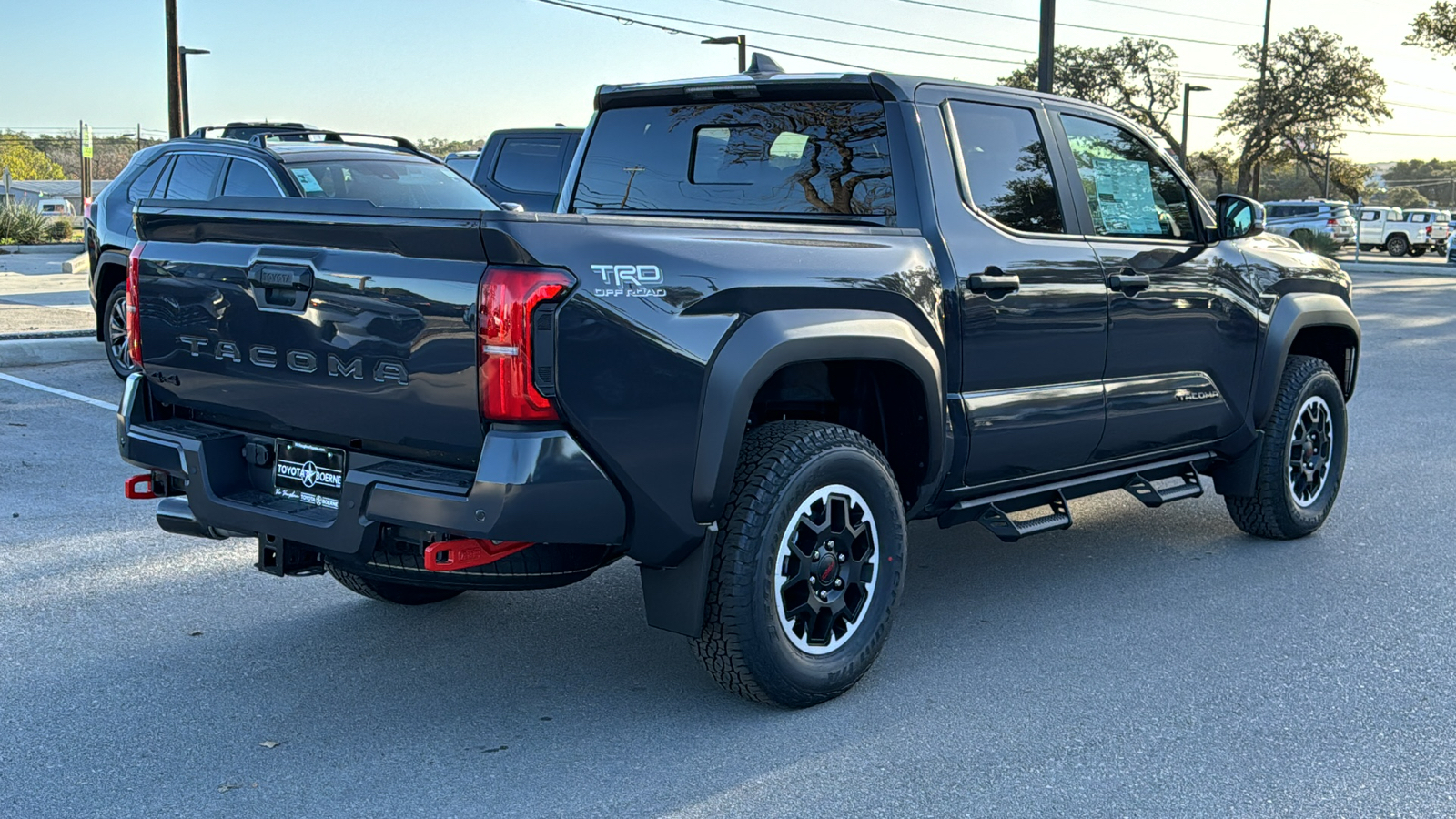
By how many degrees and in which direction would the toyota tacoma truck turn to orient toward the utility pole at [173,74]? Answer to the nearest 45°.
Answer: approximately 90° to its left

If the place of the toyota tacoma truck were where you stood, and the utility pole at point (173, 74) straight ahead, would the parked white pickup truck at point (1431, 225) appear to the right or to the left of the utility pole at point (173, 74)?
right

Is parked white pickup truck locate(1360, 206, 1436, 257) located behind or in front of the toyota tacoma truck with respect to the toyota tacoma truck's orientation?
in front

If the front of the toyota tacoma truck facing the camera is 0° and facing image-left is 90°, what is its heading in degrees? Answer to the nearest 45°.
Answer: approximately 225°

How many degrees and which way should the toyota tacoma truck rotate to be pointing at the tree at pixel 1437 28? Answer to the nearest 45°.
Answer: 0° — it already faces it

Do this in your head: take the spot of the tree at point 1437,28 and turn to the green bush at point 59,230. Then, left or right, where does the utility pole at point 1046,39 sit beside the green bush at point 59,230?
left

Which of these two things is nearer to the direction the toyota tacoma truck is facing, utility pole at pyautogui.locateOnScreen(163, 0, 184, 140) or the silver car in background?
the silver car in background

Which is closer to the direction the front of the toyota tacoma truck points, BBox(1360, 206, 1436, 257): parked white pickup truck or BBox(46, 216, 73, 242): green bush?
the parked white pickup truck

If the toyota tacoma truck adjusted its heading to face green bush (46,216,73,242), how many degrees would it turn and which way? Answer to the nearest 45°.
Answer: approximately 90° to its left
